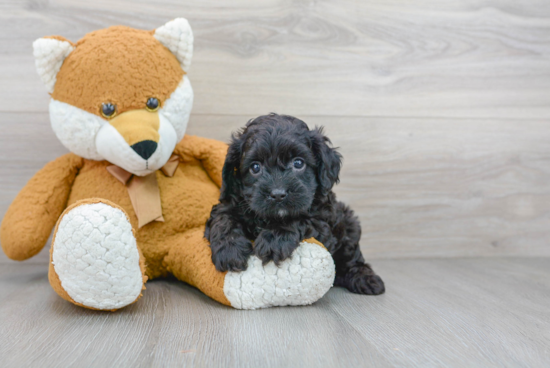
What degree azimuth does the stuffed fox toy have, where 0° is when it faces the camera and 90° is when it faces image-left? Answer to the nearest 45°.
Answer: approximately 0°
